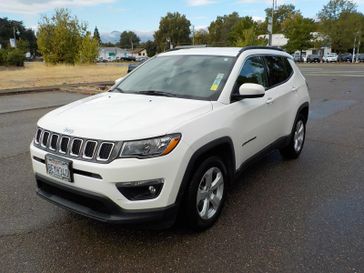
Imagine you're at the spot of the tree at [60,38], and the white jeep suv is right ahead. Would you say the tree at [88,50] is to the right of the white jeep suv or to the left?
left

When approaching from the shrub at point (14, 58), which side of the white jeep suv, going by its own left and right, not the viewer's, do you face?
right

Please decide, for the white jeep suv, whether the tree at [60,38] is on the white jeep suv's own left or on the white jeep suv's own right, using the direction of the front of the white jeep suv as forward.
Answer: on the white jeep suv's own right

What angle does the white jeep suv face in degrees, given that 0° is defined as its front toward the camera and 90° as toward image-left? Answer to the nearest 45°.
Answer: approximately 45°

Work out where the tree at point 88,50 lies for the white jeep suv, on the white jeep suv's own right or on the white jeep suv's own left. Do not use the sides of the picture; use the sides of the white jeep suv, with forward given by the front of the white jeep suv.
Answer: on the white jeep suv's own right
